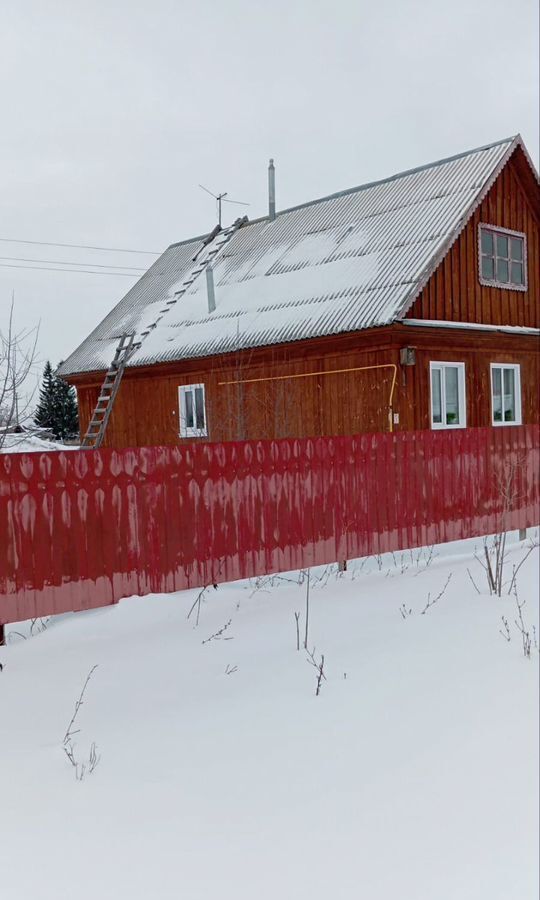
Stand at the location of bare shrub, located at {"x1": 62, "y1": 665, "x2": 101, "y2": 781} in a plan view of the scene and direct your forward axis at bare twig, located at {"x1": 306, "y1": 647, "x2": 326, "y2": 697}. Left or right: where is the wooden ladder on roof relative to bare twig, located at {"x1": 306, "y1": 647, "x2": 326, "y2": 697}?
left

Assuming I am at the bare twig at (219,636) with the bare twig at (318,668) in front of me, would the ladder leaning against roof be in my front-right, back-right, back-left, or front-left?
back-left

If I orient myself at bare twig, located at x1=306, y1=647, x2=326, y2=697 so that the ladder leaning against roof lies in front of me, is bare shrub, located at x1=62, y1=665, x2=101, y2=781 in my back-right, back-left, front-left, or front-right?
back-left
